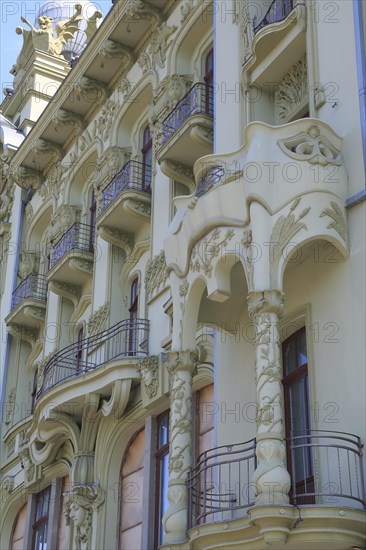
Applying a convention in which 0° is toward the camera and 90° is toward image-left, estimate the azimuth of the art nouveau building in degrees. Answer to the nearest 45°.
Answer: approximately 45°
